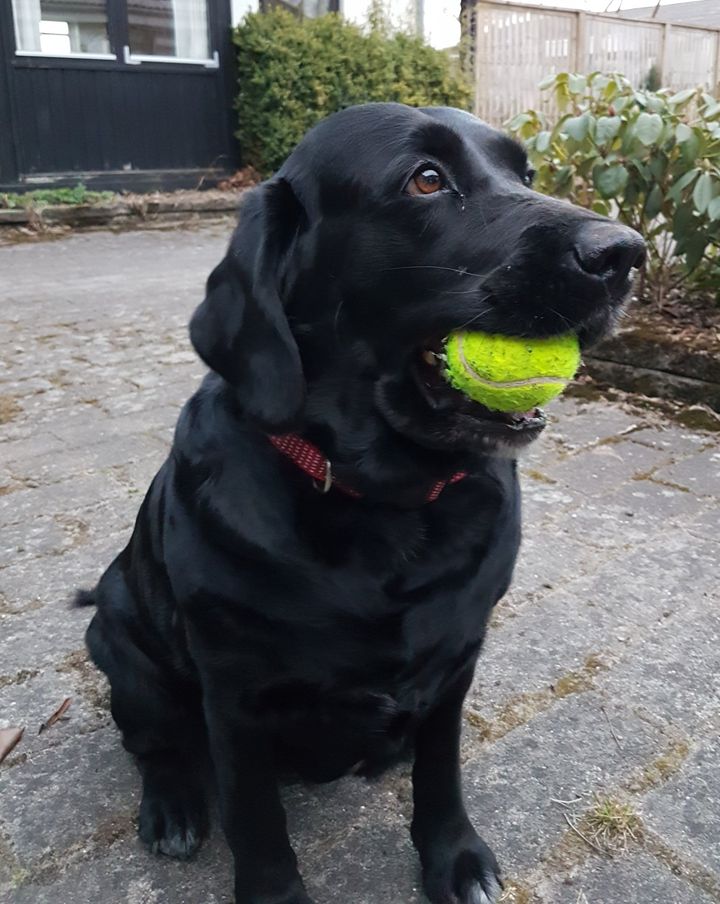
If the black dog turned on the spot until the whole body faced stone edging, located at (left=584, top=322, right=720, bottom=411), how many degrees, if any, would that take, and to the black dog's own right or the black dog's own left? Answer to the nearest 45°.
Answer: approximately 90° to the black dog's own left

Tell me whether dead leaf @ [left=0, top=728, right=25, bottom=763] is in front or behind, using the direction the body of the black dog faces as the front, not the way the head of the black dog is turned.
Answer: behind

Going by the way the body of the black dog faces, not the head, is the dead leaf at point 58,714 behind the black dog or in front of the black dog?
behind

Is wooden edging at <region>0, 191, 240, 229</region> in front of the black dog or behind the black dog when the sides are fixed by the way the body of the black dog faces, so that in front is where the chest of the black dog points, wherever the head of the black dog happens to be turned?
behind

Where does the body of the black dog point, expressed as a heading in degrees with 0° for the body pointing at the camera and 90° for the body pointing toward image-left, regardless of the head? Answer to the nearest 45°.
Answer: approximately 315°

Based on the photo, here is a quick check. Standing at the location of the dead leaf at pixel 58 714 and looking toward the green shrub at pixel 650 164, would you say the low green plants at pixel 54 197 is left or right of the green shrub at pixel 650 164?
left
